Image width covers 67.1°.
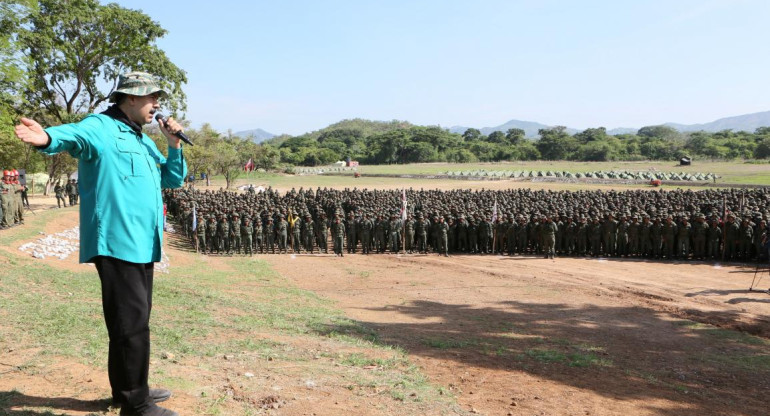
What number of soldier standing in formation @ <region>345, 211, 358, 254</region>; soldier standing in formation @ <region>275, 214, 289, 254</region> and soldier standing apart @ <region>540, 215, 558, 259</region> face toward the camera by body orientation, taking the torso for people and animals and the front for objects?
3

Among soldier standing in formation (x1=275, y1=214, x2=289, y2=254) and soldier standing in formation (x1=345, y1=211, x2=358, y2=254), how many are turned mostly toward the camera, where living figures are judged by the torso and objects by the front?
2

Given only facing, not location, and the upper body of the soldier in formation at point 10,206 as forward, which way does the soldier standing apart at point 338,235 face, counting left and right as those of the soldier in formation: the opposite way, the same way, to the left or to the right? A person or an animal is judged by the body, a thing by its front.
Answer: to the right

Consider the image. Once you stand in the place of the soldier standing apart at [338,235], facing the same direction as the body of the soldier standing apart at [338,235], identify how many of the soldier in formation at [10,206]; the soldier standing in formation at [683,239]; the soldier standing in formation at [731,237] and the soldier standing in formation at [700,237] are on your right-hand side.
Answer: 1

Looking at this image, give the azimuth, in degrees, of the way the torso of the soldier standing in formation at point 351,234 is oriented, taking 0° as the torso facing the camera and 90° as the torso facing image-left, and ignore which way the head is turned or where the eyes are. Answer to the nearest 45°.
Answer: approximately 0°

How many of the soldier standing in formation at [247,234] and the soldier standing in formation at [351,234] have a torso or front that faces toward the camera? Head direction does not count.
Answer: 2

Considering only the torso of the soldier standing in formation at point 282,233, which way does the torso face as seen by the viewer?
toward the camera

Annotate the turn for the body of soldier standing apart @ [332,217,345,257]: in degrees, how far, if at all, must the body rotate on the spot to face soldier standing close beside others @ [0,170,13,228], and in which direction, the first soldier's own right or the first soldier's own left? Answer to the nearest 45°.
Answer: approximately 90° to the first soldier's own right

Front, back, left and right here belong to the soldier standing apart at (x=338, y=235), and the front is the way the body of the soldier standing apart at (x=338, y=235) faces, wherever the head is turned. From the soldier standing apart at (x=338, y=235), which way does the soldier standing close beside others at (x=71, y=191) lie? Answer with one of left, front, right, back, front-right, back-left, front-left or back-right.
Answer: back-right

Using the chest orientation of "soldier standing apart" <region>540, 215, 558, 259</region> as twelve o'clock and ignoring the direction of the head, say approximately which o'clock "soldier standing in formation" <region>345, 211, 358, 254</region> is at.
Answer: "soldier standing in formation" <region>345, 211, 358, 254</region> is roughly at 3 o'clock from "soldier standing apart" <region>540, 215, 558, 259</region>.

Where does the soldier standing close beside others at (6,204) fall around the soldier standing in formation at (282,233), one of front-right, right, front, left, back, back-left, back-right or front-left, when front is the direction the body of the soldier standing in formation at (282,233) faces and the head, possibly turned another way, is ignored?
right

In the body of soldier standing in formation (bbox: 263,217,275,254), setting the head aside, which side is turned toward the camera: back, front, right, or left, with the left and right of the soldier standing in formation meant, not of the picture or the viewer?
front

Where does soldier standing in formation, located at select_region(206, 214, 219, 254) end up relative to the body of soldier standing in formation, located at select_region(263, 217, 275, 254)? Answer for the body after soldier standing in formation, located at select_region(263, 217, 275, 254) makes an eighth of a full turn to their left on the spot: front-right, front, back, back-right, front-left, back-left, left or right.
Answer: back-right
